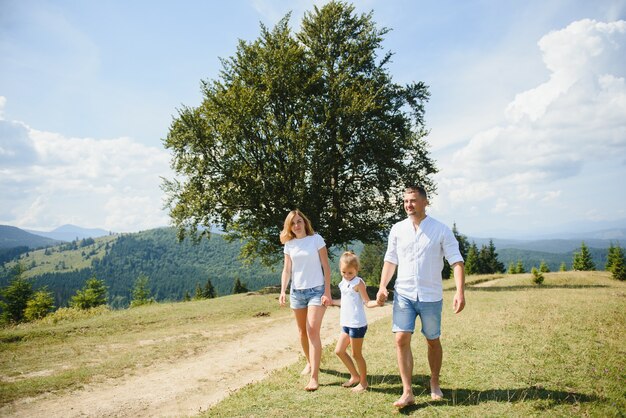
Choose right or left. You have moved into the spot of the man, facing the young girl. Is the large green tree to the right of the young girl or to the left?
right

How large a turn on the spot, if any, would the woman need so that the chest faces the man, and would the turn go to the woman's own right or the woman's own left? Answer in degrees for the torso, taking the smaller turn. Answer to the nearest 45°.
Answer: approximately 45° to the woman's own left

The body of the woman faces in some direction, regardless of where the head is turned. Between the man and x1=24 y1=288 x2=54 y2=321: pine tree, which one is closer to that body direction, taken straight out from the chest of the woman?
the man

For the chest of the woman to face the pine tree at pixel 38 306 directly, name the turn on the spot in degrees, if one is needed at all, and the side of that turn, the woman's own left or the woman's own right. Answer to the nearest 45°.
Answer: approximately 135° to the woman's own right

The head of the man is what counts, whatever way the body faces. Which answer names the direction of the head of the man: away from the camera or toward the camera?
toward the camera

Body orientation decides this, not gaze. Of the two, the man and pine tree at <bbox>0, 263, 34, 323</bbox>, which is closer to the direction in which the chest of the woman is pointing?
the man

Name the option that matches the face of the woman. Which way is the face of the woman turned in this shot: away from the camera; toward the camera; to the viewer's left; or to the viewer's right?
toward the camera

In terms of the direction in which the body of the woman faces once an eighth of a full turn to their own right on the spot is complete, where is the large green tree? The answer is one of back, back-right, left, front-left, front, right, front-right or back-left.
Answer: back-right

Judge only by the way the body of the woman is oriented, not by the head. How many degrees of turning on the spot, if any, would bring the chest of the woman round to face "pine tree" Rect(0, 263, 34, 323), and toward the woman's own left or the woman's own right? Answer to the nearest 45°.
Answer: approximately 135° to the woman's own right
